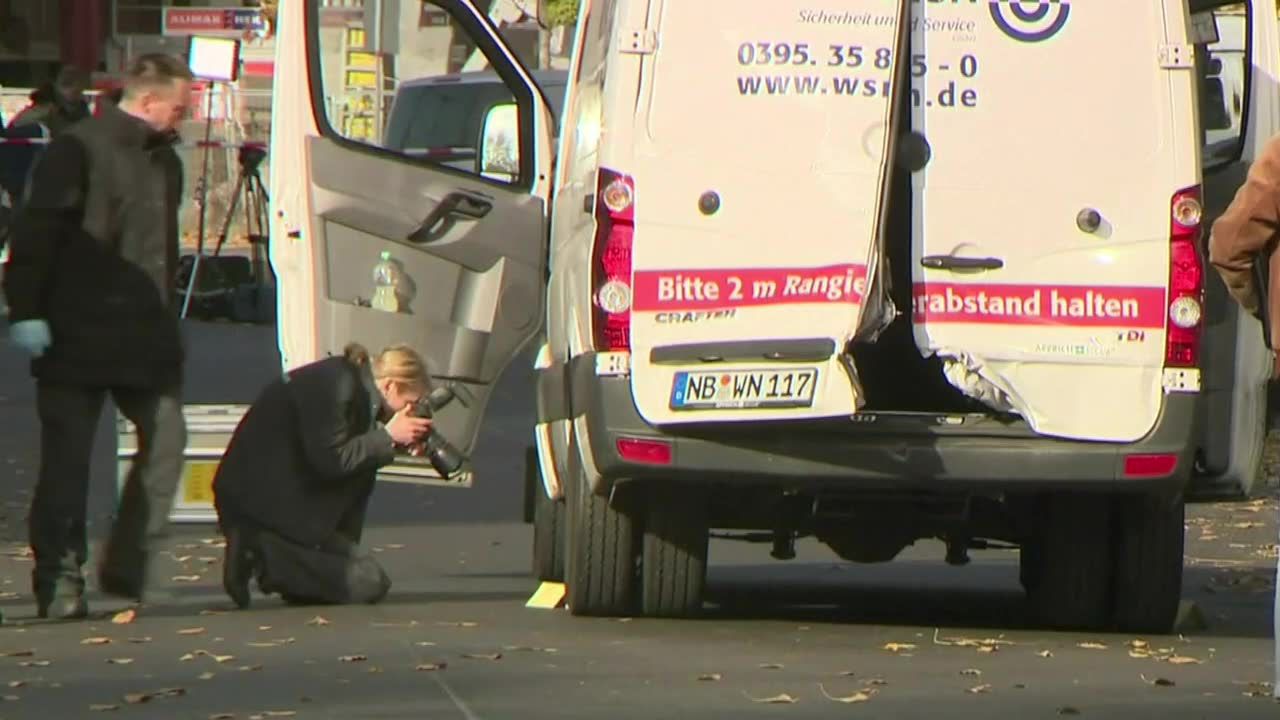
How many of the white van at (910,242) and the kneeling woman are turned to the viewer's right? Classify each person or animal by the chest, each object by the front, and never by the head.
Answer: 1

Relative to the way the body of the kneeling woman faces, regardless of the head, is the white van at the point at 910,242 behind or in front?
in front

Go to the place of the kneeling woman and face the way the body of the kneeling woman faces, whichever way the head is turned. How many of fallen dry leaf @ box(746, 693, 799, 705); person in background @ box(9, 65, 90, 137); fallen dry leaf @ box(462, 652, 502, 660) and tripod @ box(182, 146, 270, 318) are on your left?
2

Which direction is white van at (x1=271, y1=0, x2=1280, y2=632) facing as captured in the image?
away from the camera

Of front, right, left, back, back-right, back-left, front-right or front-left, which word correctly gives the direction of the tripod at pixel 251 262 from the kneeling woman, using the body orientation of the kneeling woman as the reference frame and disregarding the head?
left

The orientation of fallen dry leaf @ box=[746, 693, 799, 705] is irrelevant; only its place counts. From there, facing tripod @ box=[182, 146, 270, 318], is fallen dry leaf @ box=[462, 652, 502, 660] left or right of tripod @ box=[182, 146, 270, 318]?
left

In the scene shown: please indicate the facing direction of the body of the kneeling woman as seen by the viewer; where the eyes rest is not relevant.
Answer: to the viewer's right

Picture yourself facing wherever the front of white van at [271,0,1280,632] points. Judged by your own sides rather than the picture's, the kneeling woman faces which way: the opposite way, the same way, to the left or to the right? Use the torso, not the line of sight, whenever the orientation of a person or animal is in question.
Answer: to the right

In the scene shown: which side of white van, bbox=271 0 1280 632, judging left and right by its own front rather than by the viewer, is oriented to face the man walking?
left

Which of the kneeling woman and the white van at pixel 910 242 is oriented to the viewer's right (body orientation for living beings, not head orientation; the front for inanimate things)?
the kneeling woman

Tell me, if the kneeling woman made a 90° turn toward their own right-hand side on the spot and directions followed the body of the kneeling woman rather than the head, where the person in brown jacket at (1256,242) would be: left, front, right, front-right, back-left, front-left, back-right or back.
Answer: front-left

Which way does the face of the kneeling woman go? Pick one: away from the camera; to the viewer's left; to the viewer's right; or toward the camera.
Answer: to the viewer's right

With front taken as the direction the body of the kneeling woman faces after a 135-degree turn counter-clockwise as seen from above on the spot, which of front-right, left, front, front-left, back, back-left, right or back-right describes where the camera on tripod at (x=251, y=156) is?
front-right
